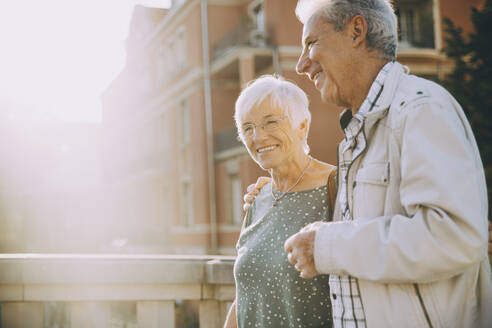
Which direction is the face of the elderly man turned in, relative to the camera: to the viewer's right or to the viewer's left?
to the viewer's left

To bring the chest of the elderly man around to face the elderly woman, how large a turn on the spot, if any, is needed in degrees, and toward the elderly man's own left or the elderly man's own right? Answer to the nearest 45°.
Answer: approximately 45° to the elderly man's own right

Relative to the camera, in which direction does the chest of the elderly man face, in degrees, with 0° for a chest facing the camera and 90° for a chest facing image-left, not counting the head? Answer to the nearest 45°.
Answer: approximately 90°

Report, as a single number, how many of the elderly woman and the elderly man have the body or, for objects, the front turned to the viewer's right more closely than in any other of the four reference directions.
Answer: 0

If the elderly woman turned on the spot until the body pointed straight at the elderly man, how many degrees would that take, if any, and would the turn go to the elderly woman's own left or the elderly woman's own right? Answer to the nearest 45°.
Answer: approximately 45° to the elderly woman's own left

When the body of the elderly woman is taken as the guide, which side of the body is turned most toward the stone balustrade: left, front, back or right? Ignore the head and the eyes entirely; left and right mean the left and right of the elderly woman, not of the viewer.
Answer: right

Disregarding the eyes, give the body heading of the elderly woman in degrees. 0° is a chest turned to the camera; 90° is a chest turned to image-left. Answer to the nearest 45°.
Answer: approximately 45°

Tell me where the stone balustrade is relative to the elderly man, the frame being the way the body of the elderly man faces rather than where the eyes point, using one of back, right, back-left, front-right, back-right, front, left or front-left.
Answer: front-right

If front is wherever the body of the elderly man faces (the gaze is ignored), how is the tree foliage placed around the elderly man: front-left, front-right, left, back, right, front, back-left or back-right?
right
